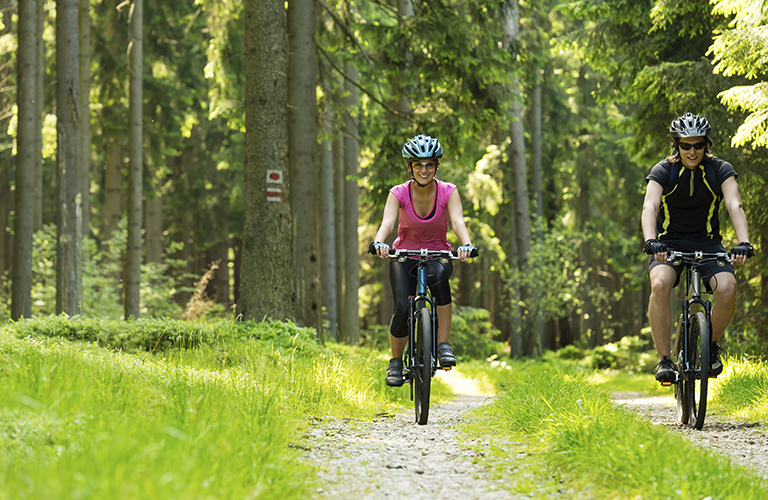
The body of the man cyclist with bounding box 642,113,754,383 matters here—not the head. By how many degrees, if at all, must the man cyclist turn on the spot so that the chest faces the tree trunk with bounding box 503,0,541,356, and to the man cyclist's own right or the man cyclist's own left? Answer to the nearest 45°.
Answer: approximately 180°

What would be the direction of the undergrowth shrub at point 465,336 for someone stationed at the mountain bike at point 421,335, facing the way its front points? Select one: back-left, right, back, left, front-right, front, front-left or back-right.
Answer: back

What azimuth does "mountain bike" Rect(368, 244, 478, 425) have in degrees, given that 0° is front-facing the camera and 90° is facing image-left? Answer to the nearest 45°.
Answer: approximately 0°

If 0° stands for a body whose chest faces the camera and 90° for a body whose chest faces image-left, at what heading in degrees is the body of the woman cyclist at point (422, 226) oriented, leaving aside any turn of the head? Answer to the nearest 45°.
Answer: approximately 0°
